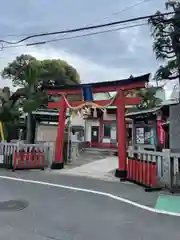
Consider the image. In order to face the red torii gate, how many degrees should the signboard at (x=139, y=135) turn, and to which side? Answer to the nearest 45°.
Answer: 0° — it already faces it

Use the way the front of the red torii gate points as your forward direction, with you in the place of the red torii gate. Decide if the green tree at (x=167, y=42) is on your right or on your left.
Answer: on your left

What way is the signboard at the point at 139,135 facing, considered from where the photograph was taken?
facing the viewer

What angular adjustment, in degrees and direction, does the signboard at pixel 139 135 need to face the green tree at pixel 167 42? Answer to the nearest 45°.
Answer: approximately 90° to its left

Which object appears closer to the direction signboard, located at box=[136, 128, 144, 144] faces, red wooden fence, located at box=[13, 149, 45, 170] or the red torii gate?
the red torii gate

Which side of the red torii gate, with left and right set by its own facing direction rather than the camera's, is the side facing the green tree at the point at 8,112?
right

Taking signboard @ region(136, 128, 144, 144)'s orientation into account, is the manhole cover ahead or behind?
ahead

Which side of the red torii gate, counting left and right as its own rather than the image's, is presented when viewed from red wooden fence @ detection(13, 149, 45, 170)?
right

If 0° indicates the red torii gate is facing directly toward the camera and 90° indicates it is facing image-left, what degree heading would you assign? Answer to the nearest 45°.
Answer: approximately 45°

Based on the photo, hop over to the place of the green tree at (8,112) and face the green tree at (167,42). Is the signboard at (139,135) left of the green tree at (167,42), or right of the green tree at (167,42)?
left

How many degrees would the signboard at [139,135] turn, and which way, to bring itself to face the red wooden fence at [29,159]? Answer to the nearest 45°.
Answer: approximately 45° to its right

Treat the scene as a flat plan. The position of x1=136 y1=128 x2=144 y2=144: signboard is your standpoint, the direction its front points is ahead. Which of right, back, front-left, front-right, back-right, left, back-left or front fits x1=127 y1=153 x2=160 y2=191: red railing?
front

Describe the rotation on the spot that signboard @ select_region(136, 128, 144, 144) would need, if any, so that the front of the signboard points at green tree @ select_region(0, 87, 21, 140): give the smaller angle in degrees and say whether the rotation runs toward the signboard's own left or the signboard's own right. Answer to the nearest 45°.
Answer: approximately 90° to the signboard's own right

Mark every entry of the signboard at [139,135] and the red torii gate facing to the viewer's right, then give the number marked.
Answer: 0

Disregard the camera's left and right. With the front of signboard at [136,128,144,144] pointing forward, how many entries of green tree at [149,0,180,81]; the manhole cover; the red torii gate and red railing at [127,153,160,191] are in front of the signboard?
3
